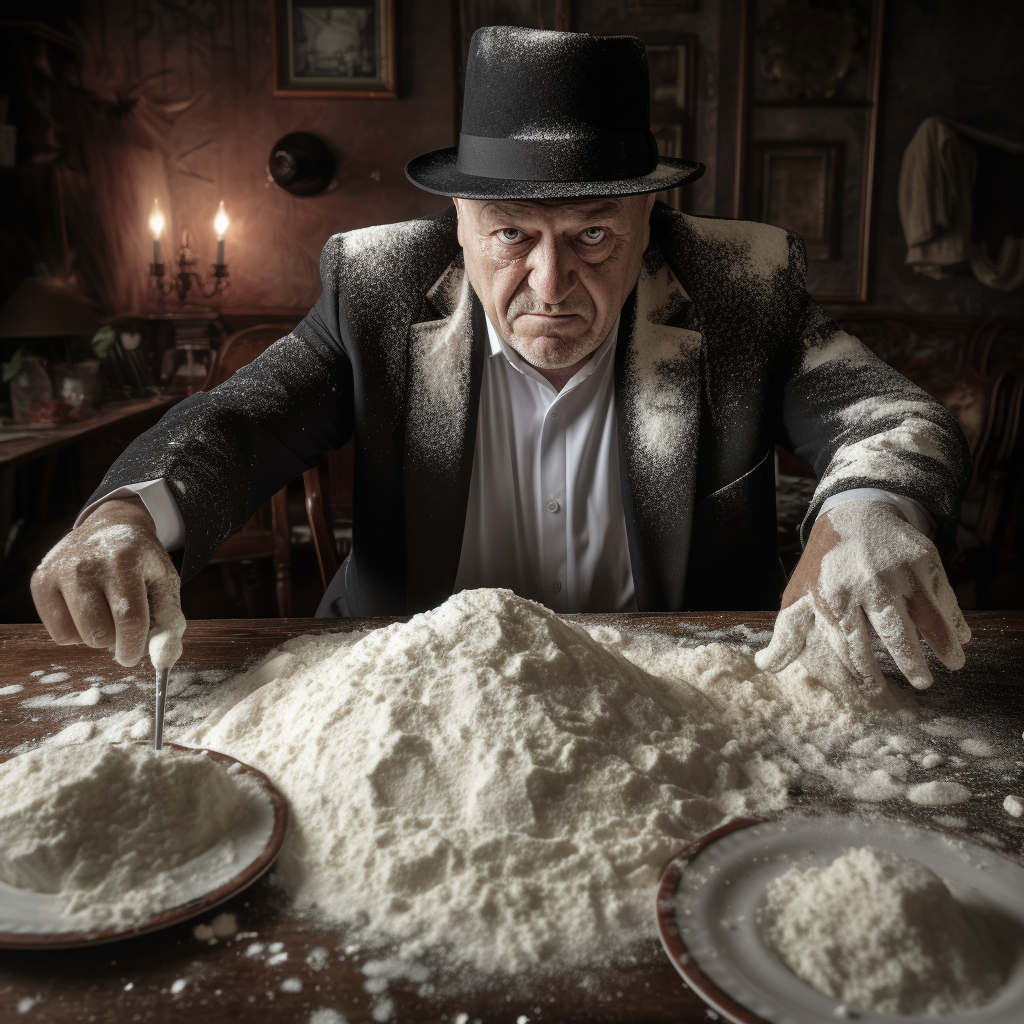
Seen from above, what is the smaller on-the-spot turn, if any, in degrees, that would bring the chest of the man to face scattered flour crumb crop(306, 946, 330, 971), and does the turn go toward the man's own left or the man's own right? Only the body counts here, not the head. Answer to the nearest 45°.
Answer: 0° — they already face it

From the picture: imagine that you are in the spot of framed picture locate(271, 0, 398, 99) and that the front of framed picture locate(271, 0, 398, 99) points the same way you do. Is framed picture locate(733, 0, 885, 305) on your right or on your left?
on your left

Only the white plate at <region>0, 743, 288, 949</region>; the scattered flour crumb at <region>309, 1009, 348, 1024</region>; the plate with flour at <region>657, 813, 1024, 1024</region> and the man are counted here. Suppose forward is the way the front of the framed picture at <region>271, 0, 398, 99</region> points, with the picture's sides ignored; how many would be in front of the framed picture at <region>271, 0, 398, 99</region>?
4

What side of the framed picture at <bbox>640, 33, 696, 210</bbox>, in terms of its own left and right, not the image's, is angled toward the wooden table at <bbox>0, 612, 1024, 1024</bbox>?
front

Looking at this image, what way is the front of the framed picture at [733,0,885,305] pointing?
toward the camera

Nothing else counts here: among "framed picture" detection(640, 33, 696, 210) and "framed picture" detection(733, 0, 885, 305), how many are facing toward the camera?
2

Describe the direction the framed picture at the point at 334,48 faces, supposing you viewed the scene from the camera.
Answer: facing the viewer

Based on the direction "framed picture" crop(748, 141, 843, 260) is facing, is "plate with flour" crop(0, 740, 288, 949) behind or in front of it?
in front

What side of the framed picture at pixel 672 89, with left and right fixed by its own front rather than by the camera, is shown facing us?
front

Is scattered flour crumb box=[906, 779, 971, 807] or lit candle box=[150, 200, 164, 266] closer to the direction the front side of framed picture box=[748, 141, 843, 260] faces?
the scattered flour crumb

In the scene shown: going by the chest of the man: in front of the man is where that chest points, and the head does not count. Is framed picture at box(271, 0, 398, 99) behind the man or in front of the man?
behind

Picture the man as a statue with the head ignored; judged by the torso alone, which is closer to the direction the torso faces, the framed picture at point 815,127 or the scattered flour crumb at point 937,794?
the scattered flour crumb

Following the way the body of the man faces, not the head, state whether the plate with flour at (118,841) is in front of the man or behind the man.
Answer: in front
